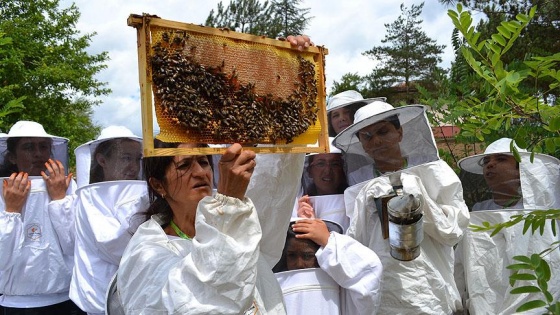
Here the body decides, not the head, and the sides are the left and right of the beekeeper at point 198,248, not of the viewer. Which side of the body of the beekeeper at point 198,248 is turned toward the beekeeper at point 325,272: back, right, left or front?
left

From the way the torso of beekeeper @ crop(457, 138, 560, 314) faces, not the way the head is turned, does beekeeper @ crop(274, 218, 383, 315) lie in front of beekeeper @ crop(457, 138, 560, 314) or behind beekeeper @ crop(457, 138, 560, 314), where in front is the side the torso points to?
in front

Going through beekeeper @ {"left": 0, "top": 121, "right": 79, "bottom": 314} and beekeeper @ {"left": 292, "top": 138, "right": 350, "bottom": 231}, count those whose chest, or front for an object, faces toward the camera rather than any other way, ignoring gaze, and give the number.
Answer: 2

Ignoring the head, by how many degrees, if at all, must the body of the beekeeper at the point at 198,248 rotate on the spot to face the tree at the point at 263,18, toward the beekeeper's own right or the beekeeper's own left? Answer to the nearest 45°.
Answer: approximately 135° to the beekeeper's own left

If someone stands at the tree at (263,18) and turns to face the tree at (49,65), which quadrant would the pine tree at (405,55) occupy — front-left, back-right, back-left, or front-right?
back-left

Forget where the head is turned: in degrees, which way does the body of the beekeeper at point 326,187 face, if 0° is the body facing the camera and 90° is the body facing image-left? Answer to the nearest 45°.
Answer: approximately 0°

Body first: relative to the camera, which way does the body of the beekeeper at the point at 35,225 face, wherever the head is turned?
toward the camera

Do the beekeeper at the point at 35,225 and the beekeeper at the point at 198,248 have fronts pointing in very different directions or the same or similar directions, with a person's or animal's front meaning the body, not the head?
same or similar directions

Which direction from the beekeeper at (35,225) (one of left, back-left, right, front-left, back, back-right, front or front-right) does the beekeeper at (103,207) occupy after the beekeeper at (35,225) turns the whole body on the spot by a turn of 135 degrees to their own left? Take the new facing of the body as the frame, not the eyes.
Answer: right

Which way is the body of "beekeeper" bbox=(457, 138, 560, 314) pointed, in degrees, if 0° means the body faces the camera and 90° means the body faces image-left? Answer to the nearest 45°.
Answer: approximately 45°

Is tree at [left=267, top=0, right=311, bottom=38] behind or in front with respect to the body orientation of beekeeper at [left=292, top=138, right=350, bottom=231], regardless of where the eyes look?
behind

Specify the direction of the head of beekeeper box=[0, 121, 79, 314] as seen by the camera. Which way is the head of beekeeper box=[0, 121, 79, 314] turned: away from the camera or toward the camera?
toward the camera
